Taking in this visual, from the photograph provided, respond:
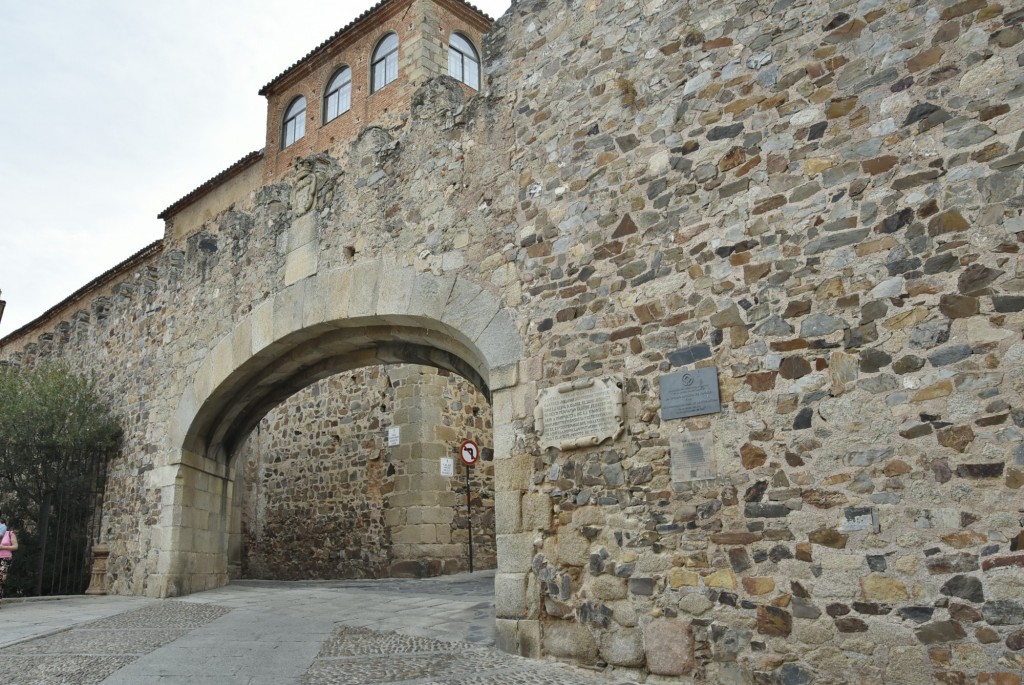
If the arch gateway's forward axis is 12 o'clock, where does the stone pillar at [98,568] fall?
The stone pillar is roughly at 3 o'clock from the arch gateway.

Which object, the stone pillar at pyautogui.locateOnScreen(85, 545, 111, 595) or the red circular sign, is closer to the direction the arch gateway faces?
the stone pillar

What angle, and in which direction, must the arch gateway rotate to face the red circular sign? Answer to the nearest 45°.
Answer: approximately 135° to its right

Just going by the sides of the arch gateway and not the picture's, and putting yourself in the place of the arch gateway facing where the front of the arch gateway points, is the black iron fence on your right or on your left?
on your right

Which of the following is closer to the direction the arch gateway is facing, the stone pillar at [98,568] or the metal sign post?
the stone pillar

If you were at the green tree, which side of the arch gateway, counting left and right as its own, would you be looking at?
right

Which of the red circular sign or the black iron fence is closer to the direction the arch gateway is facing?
the black iron fence
